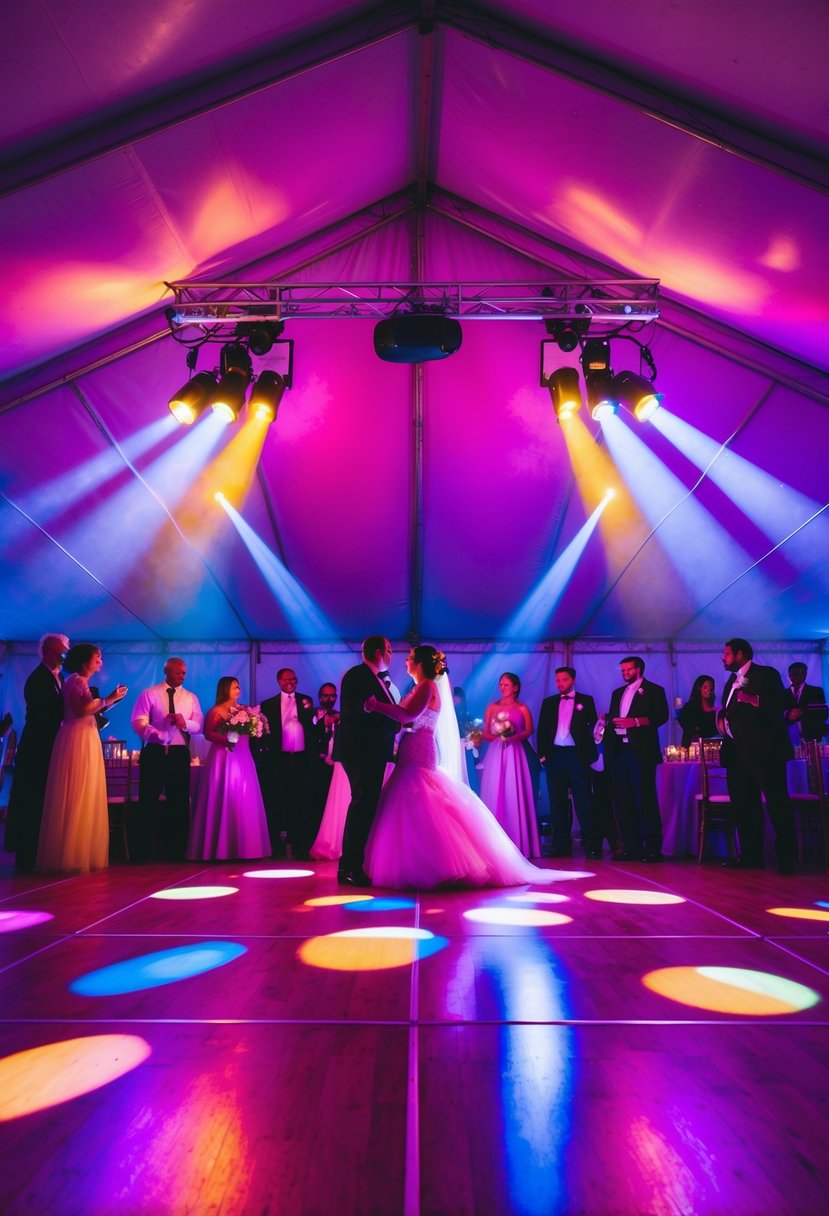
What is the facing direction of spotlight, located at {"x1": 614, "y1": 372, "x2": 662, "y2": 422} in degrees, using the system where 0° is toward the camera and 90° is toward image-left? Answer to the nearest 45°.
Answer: approximately 315°

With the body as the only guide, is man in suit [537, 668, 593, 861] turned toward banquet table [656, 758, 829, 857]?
no

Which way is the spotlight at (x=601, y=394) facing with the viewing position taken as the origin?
facing the viewer and to the right of the viewer

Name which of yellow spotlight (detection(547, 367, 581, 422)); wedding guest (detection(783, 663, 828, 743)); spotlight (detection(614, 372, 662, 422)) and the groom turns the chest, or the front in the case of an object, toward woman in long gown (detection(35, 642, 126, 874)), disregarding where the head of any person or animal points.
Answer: the wedding guest

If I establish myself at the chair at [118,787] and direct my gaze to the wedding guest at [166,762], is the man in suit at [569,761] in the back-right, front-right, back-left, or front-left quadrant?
front-left

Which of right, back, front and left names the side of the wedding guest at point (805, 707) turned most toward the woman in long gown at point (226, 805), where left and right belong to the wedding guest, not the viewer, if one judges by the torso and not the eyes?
front

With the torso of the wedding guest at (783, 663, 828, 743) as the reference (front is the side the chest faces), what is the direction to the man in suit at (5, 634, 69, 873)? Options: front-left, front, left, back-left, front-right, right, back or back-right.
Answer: front

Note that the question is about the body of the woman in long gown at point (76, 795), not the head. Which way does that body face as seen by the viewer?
to the viewer's right

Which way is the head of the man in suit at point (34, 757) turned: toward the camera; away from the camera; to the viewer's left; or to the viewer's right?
to the viewer's right

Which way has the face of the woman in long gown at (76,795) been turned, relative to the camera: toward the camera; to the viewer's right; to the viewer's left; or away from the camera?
to the viewer's right

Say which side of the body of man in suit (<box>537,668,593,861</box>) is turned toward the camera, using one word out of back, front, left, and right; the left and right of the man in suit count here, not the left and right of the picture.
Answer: front

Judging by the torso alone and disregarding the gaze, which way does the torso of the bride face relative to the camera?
to the viewer's left

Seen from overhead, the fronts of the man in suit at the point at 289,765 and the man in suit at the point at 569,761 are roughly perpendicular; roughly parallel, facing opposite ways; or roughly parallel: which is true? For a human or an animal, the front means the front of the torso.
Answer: roughly parallel

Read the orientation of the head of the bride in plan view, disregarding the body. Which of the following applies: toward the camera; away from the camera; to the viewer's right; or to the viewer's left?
to the viewer's left
